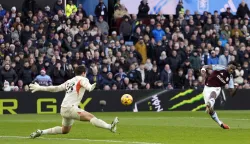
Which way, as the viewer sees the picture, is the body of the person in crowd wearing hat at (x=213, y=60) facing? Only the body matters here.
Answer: toward the camera

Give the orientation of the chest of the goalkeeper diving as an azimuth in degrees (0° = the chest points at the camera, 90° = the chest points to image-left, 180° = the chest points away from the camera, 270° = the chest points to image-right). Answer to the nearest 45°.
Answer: approximately 225°

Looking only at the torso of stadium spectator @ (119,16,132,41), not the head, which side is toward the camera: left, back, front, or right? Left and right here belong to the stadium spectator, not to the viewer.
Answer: front

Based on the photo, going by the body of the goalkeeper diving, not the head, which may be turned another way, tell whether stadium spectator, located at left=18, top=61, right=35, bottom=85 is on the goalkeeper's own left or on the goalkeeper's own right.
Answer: on the goalkeeper's own left

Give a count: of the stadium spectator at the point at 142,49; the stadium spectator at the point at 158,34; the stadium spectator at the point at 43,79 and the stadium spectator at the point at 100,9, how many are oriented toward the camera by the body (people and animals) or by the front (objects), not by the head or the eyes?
4

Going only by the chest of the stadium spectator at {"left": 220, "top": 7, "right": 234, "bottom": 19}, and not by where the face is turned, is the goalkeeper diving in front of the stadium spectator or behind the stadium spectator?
in front

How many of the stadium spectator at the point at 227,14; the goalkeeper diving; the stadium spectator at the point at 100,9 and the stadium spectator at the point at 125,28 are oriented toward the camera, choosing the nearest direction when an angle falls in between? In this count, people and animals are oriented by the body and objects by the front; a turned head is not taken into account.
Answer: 3

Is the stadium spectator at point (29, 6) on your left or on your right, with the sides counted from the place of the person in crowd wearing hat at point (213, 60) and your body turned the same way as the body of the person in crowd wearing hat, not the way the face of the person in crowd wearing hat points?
on your right

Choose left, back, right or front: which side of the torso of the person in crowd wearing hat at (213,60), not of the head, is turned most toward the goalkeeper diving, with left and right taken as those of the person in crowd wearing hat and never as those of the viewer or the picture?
front

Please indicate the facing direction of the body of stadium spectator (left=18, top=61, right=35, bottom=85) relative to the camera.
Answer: toward the camera

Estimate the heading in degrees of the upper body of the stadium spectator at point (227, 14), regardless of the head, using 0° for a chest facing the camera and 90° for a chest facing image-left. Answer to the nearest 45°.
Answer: approximately 0°

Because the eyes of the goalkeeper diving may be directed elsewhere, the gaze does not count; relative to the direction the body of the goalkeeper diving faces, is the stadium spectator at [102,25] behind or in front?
in front

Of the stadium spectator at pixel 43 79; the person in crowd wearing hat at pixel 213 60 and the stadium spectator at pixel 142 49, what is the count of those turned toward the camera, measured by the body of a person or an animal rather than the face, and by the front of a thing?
3

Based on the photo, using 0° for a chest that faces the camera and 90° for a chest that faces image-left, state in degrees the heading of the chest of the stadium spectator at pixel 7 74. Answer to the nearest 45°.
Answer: approximately 0°

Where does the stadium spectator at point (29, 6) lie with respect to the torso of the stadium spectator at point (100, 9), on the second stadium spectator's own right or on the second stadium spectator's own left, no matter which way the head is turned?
on the second stadium spectator's own right

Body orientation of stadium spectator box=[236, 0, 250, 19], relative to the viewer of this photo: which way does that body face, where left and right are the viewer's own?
facing the viewer
